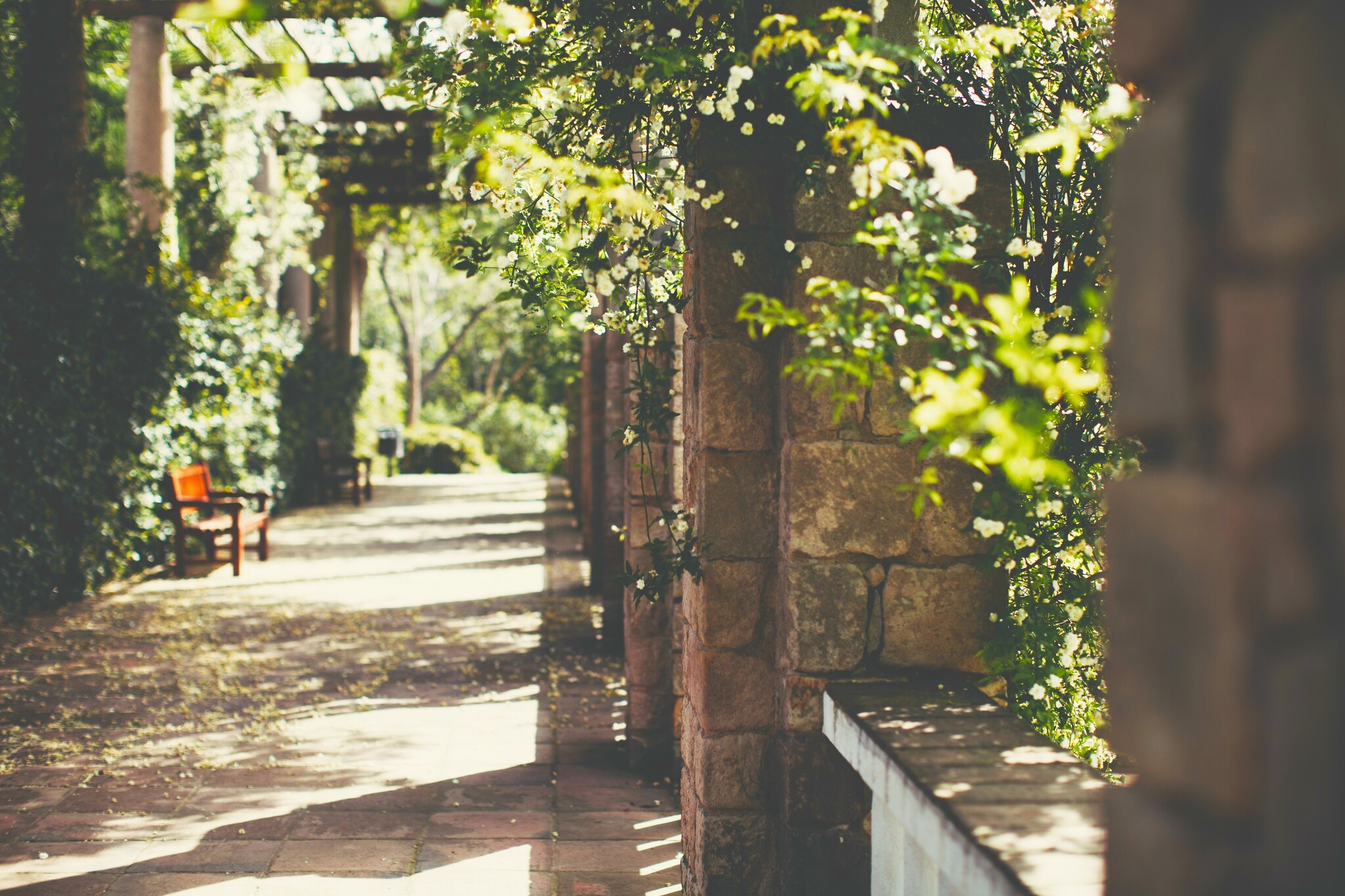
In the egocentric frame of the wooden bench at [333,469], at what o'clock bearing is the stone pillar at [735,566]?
The stone pillar is roughly at 3 o'clock from the wooden bench.

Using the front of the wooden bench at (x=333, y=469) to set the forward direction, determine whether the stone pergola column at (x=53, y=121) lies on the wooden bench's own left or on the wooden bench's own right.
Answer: on the wooden bench's own right

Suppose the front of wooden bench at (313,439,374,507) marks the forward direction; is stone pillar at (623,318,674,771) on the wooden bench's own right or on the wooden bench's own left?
on the wooden bench's own right

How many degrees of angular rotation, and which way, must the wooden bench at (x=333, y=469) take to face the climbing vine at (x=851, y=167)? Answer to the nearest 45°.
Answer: approximately 90° to its right

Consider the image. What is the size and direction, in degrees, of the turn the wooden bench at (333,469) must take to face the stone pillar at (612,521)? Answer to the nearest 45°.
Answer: approximately 90° to its right

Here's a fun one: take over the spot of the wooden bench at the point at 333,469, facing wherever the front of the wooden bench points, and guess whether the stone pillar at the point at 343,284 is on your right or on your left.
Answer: on your left

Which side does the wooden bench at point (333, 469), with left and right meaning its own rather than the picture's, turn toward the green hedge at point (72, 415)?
right

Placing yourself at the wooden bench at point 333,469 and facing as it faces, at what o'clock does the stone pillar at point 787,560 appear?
The stone pillar is roughly at 3 o'clock from the wooden bench.

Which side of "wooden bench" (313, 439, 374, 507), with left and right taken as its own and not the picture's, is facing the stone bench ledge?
right

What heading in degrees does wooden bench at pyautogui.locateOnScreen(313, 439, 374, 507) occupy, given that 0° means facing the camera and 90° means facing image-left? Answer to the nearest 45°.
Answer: approximately 270°
